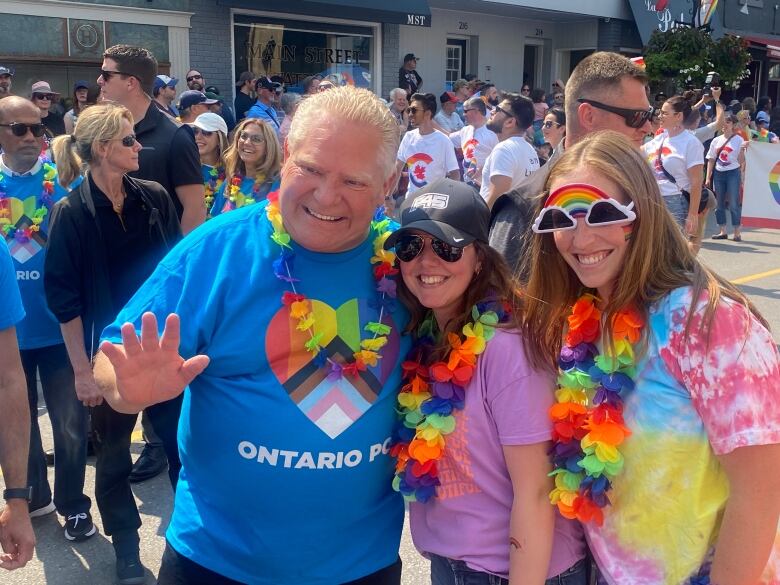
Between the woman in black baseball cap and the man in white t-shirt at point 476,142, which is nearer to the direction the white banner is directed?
the woman in black baseball cap

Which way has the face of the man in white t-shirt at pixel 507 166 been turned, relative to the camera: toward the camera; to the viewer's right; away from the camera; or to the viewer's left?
to the viewer's left

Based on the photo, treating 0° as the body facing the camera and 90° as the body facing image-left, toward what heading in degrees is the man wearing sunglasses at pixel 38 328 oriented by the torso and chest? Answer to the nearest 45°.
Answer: approximately 0°

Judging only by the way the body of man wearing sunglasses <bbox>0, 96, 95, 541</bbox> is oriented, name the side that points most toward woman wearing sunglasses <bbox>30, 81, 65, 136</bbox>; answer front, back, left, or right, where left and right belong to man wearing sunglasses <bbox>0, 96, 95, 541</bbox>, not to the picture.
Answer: back
